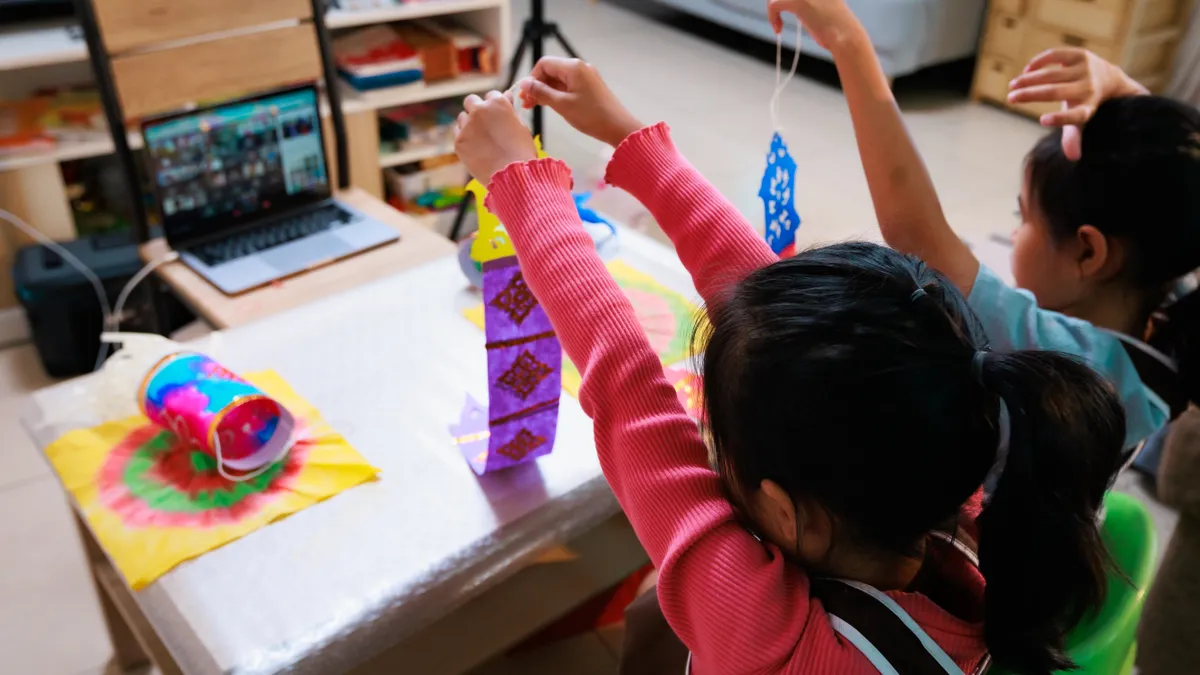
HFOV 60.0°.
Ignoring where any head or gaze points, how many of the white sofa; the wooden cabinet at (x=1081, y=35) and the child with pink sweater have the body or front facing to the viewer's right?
0

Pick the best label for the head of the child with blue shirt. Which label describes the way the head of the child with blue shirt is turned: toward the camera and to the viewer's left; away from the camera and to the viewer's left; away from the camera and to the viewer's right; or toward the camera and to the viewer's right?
away from the camera and to the viewer's left

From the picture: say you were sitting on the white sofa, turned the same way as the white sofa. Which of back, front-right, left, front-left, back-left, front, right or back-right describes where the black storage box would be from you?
front

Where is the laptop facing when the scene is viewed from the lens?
facing the viewer and to the right of the viewer

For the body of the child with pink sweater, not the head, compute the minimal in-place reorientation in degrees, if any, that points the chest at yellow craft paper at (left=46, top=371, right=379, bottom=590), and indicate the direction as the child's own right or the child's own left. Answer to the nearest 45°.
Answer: approximately 45° to the child's own left

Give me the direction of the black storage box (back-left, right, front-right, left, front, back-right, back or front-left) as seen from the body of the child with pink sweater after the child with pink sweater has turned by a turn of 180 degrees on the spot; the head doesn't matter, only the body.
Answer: back

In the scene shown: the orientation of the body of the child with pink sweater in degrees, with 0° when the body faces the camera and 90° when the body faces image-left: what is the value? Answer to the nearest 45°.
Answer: approximately 135°

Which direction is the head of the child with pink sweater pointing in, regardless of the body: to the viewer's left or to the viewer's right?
to the viewer's left

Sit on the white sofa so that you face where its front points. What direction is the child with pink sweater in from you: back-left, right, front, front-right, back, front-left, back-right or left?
front-left

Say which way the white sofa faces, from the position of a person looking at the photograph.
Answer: facing the viewer and to the left of the viewer

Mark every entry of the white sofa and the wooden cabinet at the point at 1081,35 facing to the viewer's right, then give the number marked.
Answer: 0
